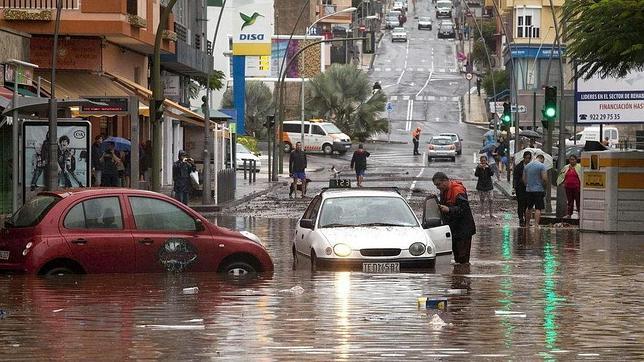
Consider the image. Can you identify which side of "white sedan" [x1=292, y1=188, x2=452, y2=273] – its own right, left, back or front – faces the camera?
front

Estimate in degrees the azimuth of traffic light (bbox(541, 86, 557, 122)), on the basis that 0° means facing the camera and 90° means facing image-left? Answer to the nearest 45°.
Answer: approximately 0°

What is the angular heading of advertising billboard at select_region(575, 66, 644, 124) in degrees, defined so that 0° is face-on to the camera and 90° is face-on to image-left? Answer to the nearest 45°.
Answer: approximately 0°

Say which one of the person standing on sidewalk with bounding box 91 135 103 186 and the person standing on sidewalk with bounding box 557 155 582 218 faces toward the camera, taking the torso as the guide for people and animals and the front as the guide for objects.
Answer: the person standing on sidewalk with bounding box 557 155 582 218

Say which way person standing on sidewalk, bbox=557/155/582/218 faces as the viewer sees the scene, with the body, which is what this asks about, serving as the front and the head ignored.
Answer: toward the camera

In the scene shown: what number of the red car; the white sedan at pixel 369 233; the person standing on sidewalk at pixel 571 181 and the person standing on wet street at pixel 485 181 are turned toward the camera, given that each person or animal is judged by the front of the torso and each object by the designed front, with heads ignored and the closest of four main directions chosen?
3

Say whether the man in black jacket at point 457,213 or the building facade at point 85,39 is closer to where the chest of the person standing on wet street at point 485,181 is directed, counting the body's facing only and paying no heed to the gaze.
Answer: the man in black jacket

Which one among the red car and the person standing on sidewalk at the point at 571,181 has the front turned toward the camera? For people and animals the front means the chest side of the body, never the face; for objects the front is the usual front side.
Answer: the person standing on sidewalk

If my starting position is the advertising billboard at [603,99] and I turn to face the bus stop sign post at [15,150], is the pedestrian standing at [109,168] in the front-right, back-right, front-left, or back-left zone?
front-right

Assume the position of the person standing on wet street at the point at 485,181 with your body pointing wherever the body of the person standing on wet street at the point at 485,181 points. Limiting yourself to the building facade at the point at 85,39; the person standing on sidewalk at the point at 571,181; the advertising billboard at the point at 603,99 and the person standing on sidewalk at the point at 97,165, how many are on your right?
2

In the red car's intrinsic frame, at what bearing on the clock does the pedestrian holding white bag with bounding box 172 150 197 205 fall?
The pedestrian holding white bag is roughly at 9 o'clock from the red car.

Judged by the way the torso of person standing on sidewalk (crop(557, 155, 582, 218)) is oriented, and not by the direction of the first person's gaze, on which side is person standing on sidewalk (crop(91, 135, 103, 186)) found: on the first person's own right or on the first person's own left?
on the first person's own right
